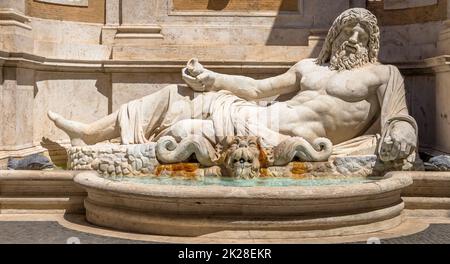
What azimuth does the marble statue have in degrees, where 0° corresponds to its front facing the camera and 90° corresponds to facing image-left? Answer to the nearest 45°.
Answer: approximately 0°
